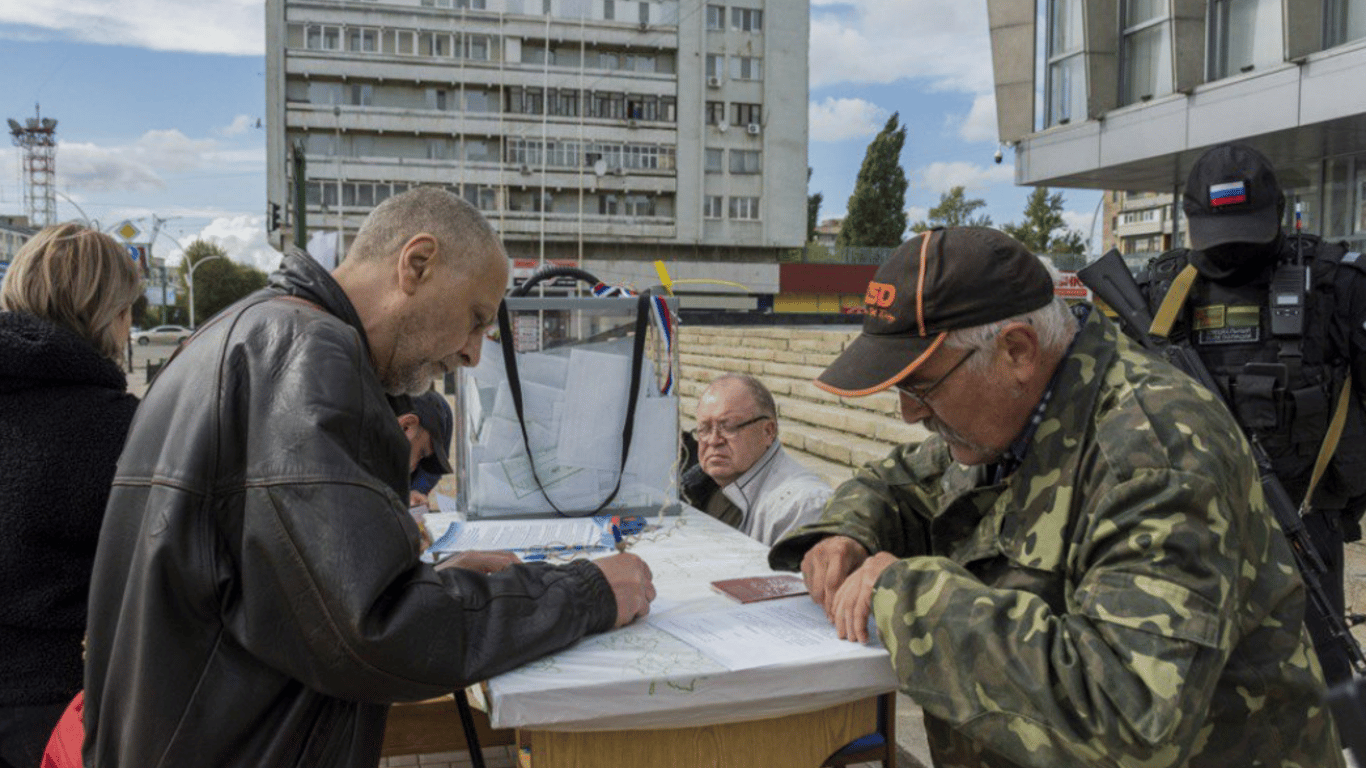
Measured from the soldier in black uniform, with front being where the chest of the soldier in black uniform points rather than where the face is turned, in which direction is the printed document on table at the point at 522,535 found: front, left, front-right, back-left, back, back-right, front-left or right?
front-right

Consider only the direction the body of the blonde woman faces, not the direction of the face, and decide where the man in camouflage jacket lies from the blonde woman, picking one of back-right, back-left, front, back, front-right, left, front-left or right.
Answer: right

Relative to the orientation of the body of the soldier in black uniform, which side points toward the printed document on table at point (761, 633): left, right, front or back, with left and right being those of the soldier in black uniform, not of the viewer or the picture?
front

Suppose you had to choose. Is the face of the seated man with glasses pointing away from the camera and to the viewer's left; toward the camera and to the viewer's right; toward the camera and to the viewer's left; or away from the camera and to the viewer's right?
toward the camera and to the viewer's left

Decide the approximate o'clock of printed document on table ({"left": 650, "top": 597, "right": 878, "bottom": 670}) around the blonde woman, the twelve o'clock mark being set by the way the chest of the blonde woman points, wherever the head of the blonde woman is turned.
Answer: The printed document on table is roughly at 3 o'clock from the blonde woman.

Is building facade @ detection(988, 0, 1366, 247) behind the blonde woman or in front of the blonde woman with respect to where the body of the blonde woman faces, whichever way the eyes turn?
in front

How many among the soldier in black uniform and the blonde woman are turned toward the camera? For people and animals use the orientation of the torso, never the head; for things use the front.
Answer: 1

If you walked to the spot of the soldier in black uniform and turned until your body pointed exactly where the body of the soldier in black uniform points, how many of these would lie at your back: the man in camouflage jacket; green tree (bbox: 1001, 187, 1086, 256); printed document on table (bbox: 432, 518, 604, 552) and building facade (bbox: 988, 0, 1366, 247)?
2

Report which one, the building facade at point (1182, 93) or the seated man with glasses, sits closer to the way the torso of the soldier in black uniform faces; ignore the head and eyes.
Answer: the seated man with glasses

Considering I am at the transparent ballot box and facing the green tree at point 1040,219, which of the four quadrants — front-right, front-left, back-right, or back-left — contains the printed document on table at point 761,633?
back-right

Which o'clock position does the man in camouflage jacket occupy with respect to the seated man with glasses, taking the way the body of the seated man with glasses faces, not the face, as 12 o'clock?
The man in camouflage jacket is roughly at 10 o'clock from the seated man with glasses.
